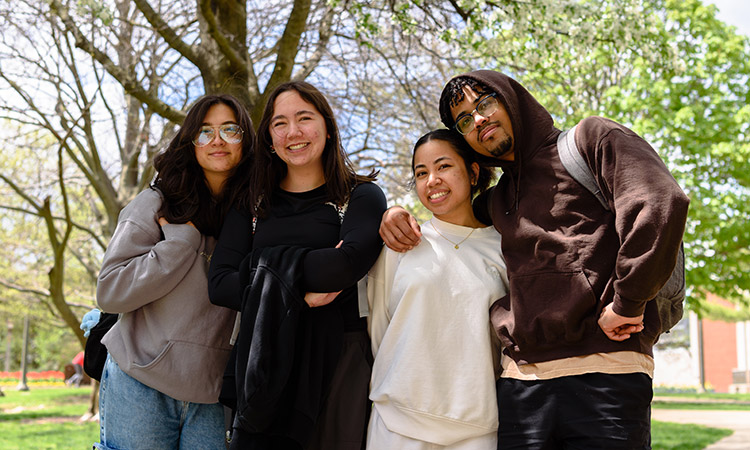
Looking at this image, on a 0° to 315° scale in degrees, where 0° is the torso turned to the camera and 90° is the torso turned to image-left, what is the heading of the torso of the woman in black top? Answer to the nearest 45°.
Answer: approximately 0°

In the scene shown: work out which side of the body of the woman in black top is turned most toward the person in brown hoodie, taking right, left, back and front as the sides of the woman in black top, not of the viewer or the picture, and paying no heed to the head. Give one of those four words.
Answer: left

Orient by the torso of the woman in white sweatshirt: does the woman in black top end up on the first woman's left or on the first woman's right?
on the first woman's right

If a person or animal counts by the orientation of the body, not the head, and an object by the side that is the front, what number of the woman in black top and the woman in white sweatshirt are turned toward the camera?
2

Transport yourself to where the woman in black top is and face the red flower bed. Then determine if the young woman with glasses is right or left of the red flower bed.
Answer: left

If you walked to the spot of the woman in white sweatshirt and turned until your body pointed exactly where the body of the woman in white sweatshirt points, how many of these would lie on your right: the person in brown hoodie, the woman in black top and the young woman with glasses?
2

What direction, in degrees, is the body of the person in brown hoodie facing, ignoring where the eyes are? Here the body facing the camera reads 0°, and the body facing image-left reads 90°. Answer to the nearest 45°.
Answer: approximately 45°

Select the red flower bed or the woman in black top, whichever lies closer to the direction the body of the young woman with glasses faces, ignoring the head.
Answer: the woman in black top

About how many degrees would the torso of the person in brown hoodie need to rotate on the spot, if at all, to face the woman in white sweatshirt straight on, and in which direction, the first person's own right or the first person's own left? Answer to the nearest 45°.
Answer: approximately 45° to the first person's own right
